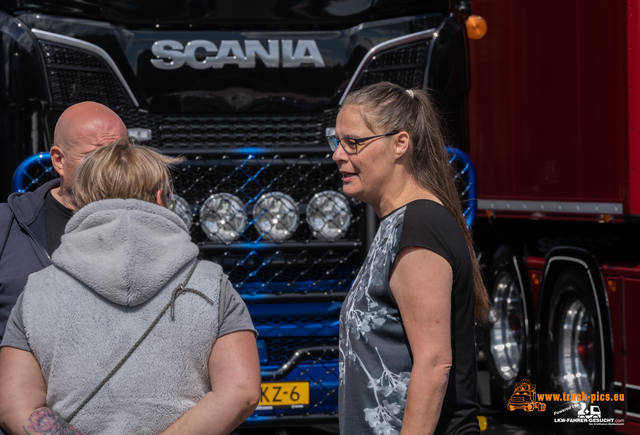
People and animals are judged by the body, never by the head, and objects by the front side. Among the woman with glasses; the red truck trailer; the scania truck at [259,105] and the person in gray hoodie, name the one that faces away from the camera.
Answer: the person in gray hoodie

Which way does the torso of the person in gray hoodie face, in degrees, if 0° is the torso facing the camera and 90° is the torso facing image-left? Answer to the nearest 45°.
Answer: approximately 180°

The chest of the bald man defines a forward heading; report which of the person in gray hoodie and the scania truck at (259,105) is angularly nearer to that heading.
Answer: the person in gray hoodie

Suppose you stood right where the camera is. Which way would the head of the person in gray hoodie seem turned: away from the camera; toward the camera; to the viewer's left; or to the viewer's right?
away from the camera

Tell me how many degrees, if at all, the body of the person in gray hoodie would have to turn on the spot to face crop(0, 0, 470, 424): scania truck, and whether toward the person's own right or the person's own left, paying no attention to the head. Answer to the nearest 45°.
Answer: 0° — they already face it

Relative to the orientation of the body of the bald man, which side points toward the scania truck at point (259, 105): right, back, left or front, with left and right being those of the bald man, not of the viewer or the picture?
left

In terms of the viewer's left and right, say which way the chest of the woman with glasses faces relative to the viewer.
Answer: facing to the left of the viewer

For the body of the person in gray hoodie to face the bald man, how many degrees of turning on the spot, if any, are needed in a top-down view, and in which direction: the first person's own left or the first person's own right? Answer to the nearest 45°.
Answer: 0° — they already face them

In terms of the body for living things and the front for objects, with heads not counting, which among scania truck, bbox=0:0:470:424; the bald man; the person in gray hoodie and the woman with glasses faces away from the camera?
the person in gray hoodie

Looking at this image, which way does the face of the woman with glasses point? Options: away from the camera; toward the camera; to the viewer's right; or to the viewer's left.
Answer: to the viewer's left

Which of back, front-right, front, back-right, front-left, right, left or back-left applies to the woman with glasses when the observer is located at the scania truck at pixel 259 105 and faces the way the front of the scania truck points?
front

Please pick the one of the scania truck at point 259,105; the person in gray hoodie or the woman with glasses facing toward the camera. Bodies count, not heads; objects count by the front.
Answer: the scania truck

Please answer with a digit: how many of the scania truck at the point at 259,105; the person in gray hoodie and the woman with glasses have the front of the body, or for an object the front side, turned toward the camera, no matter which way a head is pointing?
1

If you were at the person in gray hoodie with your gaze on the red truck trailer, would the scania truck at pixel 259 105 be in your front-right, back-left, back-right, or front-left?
front-left

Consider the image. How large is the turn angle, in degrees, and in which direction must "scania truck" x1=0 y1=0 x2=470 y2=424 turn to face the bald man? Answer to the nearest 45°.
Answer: approximately 45° to its right

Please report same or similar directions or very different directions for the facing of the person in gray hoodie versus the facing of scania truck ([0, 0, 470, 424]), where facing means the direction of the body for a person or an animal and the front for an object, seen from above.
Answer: very different directions

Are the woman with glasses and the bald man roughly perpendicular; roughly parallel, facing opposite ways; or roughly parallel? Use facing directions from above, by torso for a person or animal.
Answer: roughly parallel, facing opposite ways

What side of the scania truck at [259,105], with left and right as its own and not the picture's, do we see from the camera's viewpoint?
front

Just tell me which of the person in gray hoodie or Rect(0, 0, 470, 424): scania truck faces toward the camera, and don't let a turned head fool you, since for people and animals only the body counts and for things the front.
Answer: the scania truck

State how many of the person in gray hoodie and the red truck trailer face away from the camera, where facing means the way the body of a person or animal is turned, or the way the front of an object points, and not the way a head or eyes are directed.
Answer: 1
